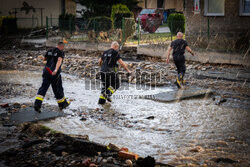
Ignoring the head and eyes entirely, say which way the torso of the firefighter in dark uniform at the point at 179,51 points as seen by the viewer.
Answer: away from the camera

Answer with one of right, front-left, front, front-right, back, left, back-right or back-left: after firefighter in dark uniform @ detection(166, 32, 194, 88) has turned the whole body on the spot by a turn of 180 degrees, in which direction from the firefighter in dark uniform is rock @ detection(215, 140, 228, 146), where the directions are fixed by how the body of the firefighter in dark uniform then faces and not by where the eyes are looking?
front
